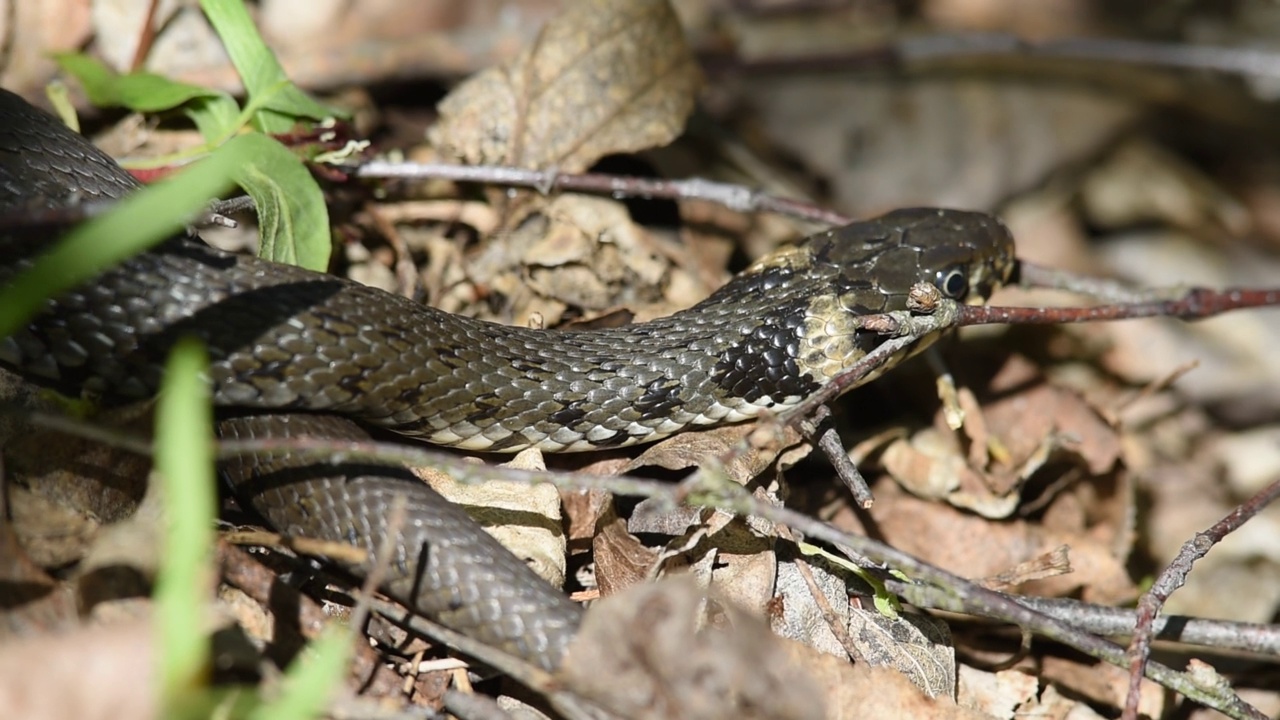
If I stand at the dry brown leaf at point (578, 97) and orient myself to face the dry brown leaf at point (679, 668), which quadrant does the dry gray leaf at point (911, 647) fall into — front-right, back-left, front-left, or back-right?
front-left

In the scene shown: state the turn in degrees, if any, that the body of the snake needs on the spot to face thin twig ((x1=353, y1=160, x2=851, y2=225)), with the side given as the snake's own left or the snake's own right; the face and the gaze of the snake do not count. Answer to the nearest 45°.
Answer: approximately 45° to the snake's own left

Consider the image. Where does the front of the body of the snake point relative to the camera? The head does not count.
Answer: to the viewer's right

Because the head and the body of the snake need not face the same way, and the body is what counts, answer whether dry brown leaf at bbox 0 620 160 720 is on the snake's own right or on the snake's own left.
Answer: on the snake's own right

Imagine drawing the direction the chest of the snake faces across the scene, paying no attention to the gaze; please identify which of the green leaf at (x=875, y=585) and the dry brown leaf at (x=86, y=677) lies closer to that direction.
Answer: the green leaf

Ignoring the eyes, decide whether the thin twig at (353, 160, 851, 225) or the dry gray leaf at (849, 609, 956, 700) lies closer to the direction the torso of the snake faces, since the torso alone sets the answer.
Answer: the dry gray leaf

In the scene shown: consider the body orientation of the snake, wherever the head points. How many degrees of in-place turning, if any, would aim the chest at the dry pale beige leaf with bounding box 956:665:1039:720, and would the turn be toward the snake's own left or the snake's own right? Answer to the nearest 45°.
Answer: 0° — it already faces it
